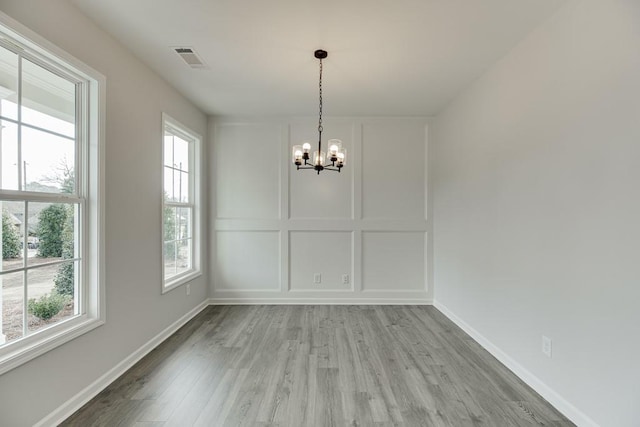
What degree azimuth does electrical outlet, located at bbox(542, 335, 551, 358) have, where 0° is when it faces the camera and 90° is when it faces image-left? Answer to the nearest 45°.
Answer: approximately 45°

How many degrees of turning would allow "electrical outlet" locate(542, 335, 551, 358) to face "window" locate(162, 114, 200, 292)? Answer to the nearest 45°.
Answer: approximately 45° to its right

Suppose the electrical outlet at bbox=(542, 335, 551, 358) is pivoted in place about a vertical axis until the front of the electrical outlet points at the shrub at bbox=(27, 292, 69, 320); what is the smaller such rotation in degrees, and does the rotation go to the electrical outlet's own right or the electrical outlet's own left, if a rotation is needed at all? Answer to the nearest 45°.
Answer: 0° — it already faces it

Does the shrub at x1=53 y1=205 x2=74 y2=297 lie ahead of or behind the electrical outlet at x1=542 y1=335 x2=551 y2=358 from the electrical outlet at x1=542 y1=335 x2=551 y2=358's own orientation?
ahead

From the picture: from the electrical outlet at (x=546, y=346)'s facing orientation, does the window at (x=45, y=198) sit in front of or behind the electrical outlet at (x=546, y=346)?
in front
